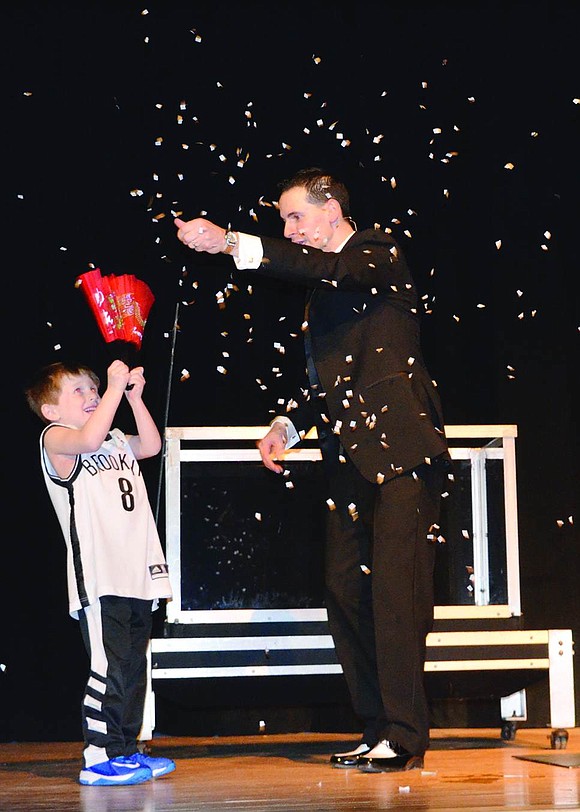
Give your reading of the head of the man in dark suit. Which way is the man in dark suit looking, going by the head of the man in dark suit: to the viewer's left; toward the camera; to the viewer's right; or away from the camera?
to the viewer's left

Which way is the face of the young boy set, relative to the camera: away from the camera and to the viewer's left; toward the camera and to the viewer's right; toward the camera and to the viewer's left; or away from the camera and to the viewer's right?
toward the camera and to the viewer's right

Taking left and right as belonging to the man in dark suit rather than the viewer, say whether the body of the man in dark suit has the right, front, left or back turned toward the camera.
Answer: left

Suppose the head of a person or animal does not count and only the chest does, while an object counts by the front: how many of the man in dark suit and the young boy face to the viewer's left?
1
